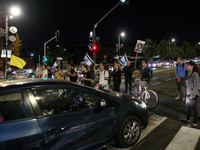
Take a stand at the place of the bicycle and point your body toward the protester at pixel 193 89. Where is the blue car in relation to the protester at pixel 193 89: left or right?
right

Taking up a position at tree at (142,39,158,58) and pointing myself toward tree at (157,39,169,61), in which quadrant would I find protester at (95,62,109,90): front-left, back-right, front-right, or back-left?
back-right

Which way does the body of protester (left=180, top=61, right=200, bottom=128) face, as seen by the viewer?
to the viewer's left

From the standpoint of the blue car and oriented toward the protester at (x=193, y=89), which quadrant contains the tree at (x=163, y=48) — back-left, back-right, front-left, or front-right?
front-left

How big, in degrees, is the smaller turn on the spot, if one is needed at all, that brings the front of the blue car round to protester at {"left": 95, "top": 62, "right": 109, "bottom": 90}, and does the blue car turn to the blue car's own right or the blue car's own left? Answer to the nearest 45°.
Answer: approximately 45° to the blue car's own left

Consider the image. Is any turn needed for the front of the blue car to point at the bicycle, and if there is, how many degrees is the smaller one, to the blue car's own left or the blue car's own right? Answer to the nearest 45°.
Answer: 0° — it already faces it

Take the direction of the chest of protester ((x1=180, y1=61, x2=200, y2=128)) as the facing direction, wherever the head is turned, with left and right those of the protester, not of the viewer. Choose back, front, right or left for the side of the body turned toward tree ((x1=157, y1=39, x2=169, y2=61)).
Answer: right

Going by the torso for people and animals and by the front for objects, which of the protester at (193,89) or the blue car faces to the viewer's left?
the protester

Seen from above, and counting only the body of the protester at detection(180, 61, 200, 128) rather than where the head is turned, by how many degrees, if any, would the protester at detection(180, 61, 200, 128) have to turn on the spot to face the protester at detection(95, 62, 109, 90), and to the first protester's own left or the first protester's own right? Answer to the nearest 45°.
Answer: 0° — they already face them

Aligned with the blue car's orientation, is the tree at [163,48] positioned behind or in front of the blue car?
in front

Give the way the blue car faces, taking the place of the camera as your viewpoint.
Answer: facing away from the viewer and to the right of the viewer

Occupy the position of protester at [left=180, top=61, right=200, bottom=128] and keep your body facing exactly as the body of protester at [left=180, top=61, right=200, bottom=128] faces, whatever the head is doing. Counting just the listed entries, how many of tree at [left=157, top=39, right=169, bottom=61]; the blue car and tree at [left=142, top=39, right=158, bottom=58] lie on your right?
2
